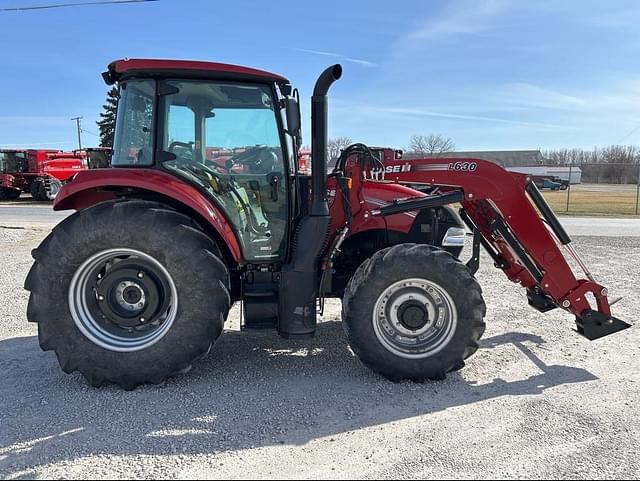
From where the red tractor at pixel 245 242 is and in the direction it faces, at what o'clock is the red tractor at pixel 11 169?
the red tractor at pixel 11 169 is roughly at 8 o'clock from the red tractor at pixel 245 242.

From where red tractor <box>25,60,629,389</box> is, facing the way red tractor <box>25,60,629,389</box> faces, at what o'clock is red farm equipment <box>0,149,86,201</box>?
The red farm equipment is roughly at 8 o'clock from the red tractor.

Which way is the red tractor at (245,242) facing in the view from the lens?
facing to the right of the viewer
